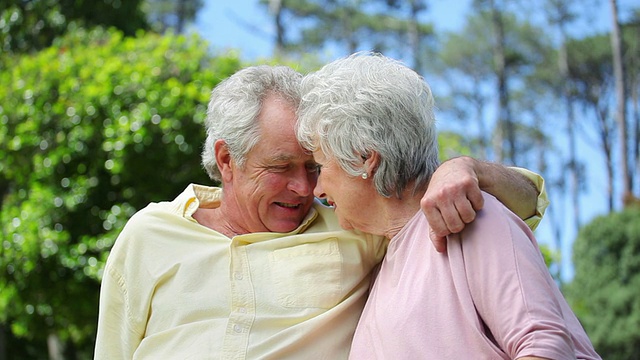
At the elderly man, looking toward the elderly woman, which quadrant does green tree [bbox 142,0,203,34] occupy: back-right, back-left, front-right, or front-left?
back-left

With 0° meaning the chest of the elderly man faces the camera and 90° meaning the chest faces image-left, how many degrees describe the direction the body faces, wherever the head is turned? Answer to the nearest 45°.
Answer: approximately 0°

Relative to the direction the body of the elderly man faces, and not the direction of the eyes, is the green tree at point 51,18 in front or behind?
behind

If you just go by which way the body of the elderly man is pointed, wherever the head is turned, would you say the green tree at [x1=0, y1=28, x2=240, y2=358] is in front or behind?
behind

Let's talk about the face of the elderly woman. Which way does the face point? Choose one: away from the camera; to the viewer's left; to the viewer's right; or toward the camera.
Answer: to the viewer's left

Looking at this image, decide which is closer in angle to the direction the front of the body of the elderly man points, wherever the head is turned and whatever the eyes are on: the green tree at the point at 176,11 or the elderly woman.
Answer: the elderly woman

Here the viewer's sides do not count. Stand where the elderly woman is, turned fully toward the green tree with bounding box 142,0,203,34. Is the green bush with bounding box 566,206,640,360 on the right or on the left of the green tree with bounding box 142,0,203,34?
right

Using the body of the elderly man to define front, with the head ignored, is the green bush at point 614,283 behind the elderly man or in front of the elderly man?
behind

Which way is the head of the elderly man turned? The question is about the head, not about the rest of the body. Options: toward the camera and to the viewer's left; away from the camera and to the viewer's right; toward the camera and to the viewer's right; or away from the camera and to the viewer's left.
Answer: toward the camera and to the viewer's right

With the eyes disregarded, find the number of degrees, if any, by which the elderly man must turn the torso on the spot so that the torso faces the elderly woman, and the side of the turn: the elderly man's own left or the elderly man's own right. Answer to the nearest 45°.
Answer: approximately 45° to the elderly man's own left

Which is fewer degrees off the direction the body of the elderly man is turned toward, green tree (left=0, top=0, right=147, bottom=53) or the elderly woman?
the elderly woman

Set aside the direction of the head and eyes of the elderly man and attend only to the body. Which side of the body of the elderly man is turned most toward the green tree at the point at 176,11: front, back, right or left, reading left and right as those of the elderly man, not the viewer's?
back
